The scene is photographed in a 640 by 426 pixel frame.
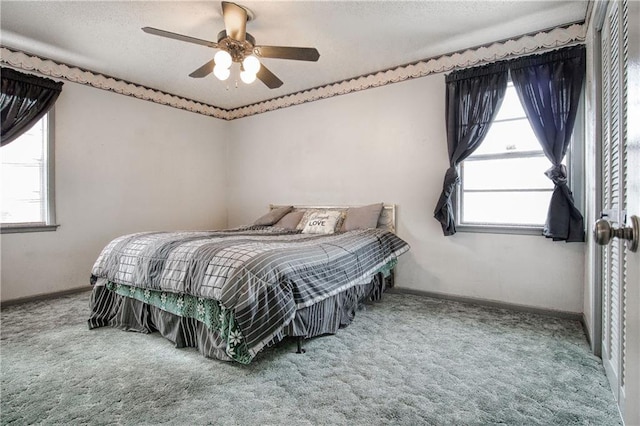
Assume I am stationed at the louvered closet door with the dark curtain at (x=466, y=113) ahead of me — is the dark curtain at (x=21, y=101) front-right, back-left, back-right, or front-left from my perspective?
front-left

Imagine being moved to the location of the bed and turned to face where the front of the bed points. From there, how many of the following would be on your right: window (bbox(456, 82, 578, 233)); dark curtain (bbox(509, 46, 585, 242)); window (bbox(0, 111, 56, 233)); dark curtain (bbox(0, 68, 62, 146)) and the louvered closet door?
2

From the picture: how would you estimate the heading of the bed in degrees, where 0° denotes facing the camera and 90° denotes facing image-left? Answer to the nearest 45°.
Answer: approximately 45°

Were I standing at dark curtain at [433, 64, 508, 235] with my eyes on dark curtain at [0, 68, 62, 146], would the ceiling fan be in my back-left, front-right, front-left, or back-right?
front-left

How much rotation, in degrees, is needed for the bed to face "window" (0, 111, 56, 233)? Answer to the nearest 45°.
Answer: approximately 90° to its right

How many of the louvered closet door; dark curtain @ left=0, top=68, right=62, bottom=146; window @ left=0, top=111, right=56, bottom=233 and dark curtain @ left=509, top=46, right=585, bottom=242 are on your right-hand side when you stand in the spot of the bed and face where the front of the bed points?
2

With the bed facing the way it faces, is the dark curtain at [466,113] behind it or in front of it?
behind

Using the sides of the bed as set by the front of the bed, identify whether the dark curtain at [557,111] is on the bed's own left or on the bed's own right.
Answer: on the bed's own left

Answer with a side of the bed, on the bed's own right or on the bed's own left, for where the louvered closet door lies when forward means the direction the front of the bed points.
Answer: on the bed's own left

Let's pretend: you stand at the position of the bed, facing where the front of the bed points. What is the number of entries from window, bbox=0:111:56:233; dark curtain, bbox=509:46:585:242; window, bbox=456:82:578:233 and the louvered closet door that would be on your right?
1

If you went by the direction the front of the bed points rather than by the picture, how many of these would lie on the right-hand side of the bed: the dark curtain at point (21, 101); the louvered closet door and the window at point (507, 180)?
1

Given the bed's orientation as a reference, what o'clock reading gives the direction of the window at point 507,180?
The window is roughly at 7 o'clock from the bed.

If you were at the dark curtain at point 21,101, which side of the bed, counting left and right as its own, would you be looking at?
right
